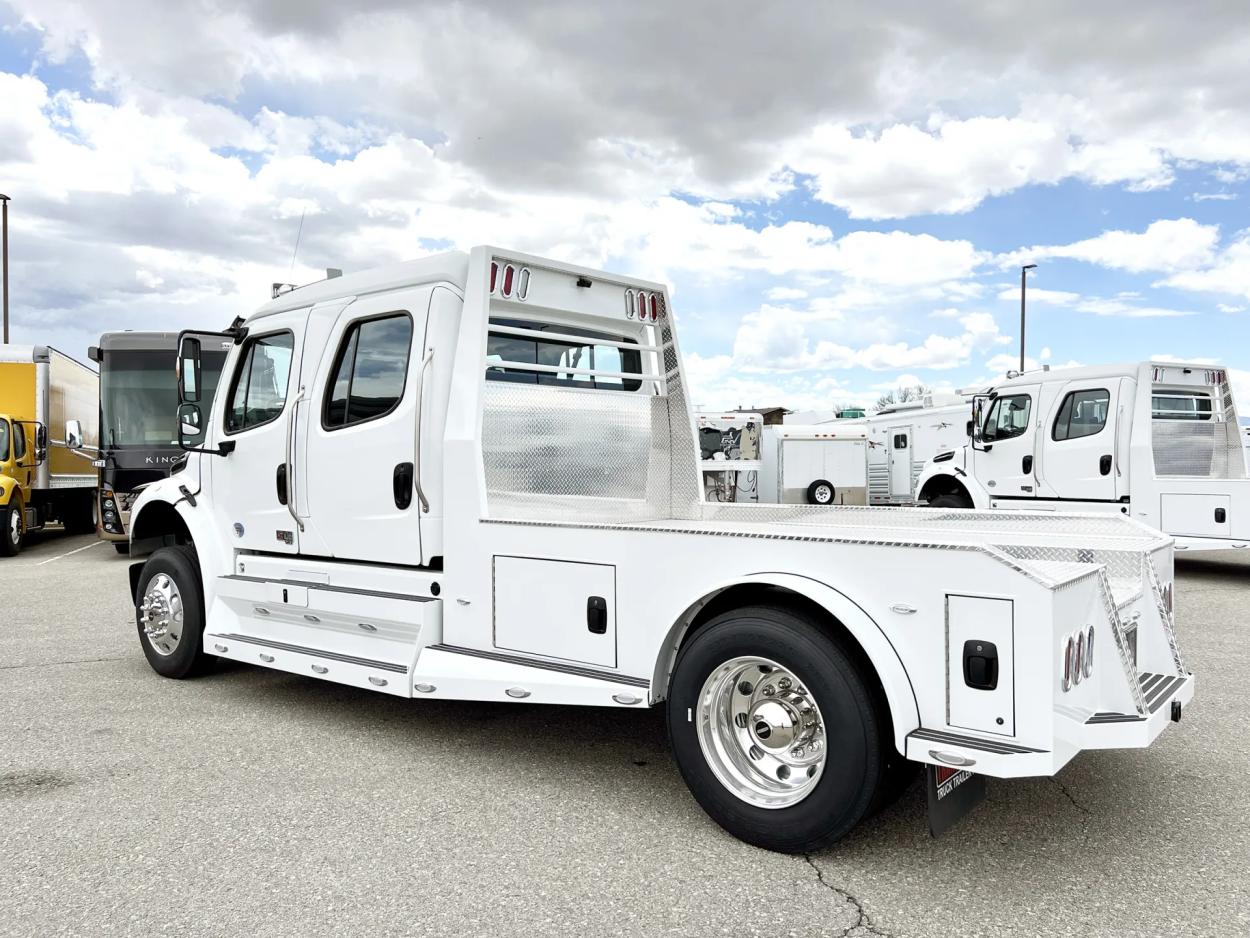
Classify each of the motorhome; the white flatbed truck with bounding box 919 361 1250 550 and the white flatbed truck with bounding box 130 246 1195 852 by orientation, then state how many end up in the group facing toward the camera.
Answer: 1

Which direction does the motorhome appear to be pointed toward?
toward the camera

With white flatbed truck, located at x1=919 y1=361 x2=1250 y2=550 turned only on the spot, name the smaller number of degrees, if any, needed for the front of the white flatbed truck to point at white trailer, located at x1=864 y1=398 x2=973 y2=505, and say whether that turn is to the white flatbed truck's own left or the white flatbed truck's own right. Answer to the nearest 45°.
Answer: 0° — it already faces it

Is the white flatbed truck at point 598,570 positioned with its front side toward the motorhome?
yes

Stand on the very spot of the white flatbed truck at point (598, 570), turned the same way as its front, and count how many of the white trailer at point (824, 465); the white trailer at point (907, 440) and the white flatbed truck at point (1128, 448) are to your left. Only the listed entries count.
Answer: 0

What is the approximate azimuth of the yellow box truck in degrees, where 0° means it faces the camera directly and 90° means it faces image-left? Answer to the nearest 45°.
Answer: approximately 45°

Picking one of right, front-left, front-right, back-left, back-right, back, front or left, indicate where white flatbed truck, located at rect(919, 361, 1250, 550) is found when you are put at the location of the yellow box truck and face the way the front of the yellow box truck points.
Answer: left

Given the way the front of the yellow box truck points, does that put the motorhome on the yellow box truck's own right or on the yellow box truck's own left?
on the yellow box truck's own left

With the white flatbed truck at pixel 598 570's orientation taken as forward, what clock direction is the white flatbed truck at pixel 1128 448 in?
the white flatbed truck at pixel 1128 448 is roughly at 3 o'clock from the white flatbed truck at pixel 598 570.

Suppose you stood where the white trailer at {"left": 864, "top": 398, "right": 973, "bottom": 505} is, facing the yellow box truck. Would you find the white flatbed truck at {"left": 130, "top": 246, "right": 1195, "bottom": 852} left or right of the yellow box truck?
left

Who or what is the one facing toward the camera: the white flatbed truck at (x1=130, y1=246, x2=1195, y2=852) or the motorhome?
the motorhome

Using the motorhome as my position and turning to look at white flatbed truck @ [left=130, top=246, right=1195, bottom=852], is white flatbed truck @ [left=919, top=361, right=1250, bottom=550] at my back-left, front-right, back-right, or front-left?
front-left

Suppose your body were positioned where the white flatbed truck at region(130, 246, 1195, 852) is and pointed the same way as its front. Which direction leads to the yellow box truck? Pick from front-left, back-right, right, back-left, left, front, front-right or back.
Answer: front

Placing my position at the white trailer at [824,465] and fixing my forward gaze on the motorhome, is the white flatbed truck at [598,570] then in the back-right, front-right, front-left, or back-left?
front-left

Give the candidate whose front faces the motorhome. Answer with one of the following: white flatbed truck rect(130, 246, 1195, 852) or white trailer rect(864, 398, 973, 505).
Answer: the white flatbed truck

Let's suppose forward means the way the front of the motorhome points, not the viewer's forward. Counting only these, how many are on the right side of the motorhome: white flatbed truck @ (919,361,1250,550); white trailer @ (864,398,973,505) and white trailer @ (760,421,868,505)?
0
